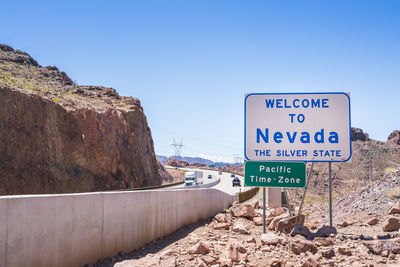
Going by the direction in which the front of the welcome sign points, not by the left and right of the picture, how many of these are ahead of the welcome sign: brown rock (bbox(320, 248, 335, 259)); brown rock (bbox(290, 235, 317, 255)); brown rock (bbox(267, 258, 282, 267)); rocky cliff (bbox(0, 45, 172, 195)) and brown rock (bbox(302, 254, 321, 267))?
4

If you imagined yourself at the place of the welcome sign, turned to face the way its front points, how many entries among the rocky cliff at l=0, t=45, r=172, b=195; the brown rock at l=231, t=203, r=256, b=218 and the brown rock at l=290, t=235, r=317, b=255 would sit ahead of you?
1

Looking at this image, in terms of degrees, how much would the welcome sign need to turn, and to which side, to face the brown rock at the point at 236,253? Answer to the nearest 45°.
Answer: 0° — it already faces it

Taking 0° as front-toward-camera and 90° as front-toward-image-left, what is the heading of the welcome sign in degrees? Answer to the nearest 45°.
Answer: approximately 0°

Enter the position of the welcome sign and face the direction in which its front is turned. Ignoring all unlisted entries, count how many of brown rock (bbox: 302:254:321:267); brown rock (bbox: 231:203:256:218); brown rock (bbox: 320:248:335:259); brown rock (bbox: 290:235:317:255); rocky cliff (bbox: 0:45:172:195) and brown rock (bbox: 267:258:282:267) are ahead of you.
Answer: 4

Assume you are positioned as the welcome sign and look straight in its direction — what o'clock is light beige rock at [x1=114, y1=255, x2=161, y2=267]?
The light beige rock is roughly at 1 o'clock from the welcome sign.

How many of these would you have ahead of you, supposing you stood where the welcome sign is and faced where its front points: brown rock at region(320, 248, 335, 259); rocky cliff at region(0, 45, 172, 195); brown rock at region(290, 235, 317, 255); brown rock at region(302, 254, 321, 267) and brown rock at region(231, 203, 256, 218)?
3

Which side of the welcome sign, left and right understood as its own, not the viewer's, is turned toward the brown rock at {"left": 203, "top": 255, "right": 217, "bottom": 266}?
front

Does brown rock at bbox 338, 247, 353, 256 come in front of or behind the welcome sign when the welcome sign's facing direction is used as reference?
in front

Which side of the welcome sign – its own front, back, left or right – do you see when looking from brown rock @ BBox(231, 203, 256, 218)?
back

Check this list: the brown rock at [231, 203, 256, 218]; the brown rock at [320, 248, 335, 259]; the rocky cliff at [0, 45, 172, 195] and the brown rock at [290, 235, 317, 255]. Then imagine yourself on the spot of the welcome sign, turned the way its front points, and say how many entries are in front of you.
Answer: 2

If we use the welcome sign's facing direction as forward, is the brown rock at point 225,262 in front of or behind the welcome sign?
in front
